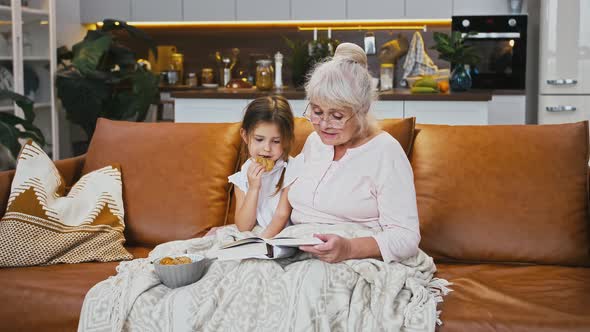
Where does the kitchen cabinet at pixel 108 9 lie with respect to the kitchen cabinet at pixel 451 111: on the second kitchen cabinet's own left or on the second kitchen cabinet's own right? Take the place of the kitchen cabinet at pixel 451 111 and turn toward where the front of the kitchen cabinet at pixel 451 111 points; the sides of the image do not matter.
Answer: on the second kitchen cabinet's own right

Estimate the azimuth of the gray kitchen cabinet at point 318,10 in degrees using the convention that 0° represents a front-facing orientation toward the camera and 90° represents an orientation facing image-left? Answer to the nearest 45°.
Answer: approximately 0°

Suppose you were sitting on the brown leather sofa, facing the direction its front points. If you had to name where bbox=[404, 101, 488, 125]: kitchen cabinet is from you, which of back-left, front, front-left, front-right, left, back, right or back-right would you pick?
back

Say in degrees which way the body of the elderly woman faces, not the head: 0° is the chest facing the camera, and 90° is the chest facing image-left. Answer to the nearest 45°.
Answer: approximately 45°

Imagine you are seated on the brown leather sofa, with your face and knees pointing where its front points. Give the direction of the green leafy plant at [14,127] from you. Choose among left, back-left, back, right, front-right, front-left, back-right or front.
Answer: back-right

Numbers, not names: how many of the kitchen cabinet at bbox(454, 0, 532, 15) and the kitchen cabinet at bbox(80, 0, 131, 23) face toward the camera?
2

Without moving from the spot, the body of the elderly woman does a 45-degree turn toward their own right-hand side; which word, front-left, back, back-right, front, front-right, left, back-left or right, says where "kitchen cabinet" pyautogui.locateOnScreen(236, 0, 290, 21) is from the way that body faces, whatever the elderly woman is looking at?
right

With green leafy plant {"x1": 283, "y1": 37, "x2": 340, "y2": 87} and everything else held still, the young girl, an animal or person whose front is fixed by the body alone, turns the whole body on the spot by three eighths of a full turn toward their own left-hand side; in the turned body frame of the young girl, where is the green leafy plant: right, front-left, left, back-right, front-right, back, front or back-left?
front-left
